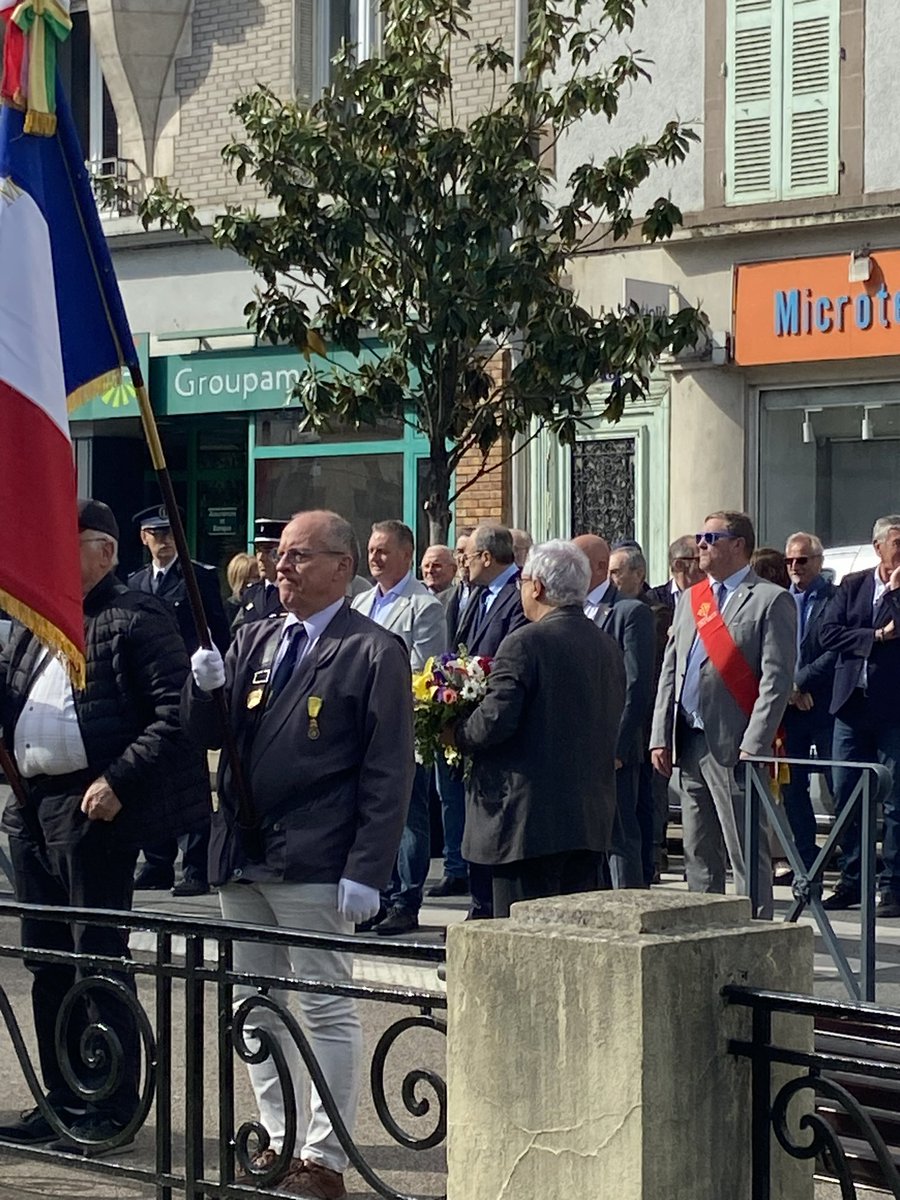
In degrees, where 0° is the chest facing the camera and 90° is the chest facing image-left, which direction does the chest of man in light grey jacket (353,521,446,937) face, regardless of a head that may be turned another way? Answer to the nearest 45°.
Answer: approximately 45°

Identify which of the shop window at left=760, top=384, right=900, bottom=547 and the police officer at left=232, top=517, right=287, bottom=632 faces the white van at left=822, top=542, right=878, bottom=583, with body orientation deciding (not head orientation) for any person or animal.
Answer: the shop window

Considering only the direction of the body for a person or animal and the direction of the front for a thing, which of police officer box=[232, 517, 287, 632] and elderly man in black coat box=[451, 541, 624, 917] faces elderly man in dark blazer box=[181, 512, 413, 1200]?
the police officer

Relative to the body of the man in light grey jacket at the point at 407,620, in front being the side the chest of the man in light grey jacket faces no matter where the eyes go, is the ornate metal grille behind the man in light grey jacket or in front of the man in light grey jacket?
behind

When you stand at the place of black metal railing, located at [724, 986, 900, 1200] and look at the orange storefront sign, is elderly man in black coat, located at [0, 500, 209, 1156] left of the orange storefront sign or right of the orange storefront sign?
left

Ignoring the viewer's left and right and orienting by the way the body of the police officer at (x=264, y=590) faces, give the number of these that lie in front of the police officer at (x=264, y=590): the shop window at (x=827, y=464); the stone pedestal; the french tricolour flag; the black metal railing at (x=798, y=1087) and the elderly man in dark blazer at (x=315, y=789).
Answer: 4

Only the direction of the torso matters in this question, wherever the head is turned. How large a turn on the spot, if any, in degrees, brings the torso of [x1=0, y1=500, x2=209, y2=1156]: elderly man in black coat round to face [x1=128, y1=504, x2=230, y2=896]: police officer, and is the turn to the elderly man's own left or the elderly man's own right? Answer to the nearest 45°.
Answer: approximately 135° to the elderly man's own right

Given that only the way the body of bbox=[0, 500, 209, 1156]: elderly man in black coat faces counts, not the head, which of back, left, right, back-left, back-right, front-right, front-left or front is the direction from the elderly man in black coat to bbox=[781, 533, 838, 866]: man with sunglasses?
back
